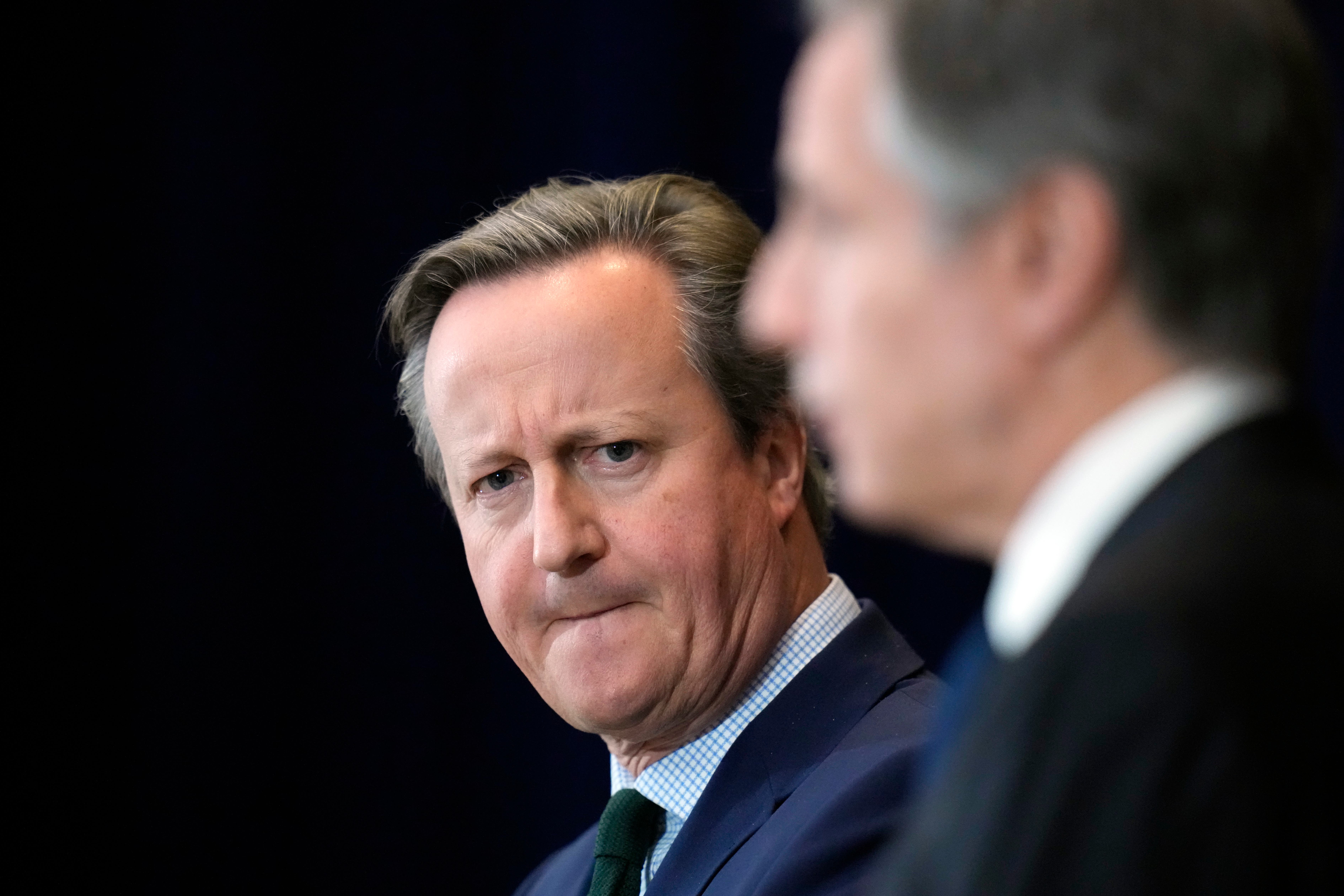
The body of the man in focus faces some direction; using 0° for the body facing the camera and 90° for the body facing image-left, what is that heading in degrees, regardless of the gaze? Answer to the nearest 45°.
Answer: approximately 45°

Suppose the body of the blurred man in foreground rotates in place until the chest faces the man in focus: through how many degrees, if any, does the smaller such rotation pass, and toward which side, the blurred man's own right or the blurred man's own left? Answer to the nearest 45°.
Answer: approximately 45° to the blurred man's own right

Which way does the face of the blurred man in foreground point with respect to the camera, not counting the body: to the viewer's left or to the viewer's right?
to the viewer's left

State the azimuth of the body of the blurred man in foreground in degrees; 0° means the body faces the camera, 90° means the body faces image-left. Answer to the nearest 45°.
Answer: approximately 90°

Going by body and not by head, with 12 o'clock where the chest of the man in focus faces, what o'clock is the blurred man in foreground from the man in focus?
The blurred man in foreground is roughly at 10 o'clock from the man in focus.
